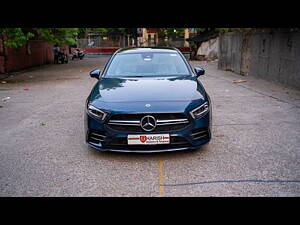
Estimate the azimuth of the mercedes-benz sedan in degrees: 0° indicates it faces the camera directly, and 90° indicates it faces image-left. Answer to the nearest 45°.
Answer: approximately 0°

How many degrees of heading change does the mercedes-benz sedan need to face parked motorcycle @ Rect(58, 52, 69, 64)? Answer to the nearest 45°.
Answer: approximately 180°
